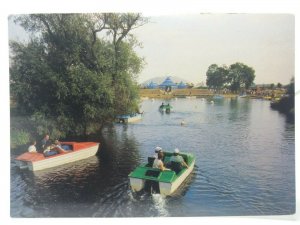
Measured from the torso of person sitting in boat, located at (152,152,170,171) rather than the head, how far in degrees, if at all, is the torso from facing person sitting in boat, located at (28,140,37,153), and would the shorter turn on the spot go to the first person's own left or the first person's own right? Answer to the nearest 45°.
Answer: approximately 135° to the first person's own left

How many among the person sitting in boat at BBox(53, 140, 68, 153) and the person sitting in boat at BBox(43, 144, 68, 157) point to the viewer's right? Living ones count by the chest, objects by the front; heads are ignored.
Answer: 2

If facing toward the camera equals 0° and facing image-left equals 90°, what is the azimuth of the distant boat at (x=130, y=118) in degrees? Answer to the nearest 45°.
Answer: approximately 270°

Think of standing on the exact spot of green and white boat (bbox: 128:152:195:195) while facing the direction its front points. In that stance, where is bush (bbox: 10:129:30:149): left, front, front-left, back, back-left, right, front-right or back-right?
back-left

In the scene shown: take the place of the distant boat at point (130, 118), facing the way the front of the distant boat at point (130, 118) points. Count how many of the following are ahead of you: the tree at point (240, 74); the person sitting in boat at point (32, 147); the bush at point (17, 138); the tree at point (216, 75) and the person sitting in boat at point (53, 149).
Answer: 2

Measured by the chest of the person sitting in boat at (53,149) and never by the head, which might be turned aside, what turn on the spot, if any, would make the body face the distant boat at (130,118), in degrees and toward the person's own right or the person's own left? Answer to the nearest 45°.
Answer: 0° — they already face it

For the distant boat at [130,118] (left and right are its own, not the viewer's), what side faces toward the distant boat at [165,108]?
front

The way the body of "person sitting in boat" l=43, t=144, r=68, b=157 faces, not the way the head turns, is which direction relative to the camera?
to the viewer's right

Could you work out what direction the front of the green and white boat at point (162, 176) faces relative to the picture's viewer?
facing away from the viewer and to the right of the viewer
